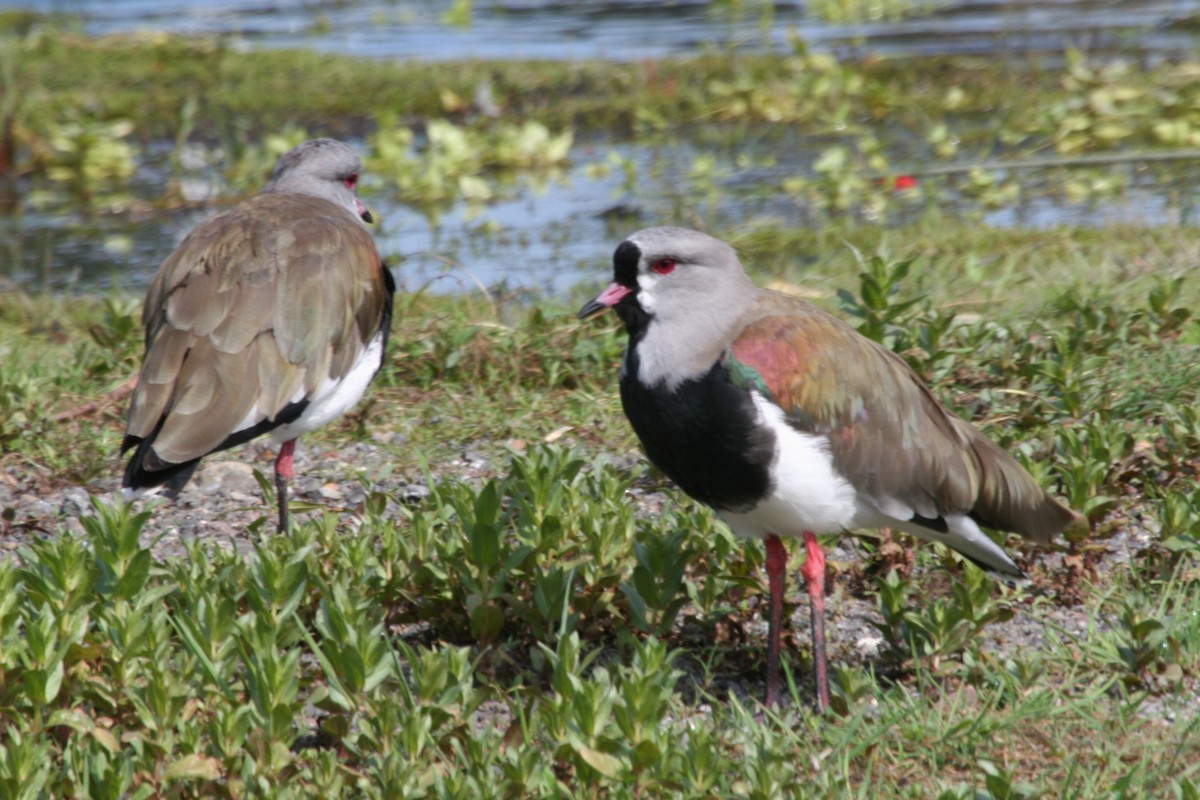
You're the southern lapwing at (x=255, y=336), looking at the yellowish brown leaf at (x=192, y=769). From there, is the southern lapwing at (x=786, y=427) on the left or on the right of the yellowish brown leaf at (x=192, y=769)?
left

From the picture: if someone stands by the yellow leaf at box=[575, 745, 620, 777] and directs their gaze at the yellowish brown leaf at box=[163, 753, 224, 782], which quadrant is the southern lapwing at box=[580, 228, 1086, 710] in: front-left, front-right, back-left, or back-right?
back-right

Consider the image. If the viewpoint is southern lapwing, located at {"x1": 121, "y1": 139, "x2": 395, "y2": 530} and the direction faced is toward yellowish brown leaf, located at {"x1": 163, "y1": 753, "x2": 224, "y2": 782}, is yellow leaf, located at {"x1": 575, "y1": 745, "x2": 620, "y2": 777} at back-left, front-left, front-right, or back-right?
front-left

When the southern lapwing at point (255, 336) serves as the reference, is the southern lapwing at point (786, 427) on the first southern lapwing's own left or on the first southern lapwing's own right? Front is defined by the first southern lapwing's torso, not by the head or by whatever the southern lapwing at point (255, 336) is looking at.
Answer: on the first southern lapwing's own right

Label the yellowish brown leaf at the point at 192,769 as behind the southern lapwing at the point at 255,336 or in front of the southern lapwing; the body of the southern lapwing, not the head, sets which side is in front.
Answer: behind

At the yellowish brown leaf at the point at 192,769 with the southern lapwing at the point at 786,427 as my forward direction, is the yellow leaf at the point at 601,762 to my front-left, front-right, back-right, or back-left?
front-right

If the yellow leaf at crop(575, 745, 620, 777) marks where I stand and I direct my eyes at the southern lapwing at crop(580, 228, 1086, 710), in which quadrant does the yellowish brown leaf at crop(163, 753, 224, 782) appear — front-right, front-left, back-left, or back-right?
back-left

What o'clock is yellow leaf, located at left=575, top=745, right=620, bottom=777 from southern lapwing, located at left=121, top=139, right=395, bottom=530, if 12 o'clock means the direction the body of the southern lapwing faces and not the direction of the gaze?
The yellow leaf is roughly at 4 o'clock from the southern lapwing.

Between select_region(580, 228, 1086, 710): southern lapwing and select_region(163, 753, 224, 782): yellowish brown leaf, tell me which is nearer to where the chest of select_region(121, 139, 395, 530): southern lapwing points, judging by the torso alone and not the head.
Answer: the southern lapwing

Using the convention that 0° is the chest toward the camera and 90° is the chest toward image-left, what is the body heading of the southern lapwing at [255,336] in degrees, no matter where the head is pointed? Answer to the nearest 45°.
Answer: approximately 225°
